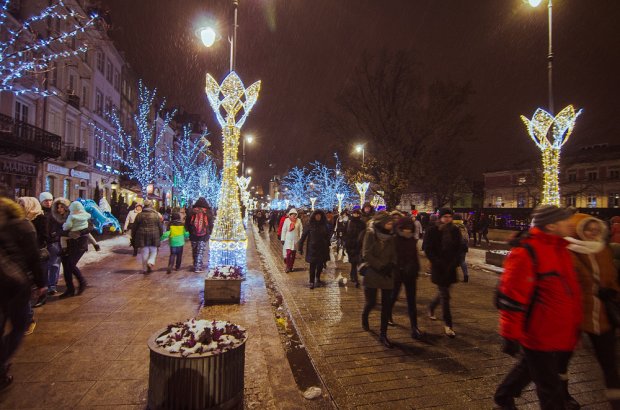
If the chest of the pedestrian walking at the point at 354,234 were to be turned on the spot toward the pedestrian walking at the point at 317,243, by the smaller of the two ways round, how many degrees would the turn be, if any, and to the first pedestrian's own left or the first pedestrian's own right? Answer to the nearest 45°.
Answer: approximately 90° to the first pedestrian's own right

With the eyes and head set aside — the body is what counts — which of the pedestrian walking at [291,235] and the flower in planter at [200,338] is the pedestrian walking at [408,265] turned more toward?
the flower in planter

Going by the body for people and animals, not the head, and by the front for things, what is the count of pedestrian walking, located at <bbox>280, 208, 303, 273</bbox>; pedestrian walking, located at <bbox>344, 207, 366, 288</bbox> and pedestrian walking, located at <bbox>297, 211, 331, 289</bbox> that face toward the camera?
3

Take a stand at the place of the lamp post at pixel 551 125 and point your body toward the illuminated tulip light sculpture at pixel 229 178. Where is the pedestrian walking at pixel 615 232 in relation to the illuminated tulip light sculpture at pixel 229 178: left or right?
left

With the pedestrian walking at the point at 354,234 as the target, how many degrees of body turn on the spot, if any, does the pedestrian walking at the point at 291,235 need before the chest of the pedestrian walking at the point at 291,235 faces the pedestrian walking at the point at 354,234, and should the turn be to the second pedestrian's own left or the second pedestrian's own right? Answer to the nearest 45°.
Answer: approximately 45° to the second pedestrian's own left

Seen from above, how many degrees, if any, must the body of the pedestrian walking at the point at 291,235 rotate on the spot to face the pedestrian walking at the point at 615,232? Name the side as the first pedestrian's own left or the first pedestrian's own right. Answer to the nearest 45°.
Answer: approximately 45° to the first pedestrian's own left

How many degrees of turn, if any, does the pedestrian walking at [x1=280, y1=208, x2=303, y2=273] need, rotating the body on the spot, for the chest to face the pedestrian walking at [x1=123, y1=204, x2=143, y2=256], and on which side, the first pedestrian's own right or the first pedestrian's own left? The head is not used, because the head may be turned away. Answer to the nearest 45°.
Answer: approximately 135° to the first pedestrian's own right

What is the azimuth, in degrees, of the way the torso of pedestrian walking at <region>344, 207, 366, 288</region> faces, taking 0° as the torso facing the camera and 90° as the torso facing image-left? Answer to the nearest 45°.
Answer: approximately 0°

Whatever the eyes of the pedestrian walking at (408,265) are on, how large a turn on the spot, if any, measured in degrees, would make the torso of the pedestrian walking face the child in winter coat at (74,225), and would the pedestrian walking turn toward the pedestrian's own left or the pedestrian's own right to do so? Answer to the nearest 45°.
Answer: approximately 135° to the pedestrian's own right

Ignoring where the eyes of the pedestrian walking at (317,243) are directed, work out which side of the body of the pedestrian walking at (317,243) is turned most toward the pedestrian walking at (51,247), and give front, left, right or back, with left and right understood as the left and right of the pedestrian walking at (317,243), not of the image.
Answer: right
